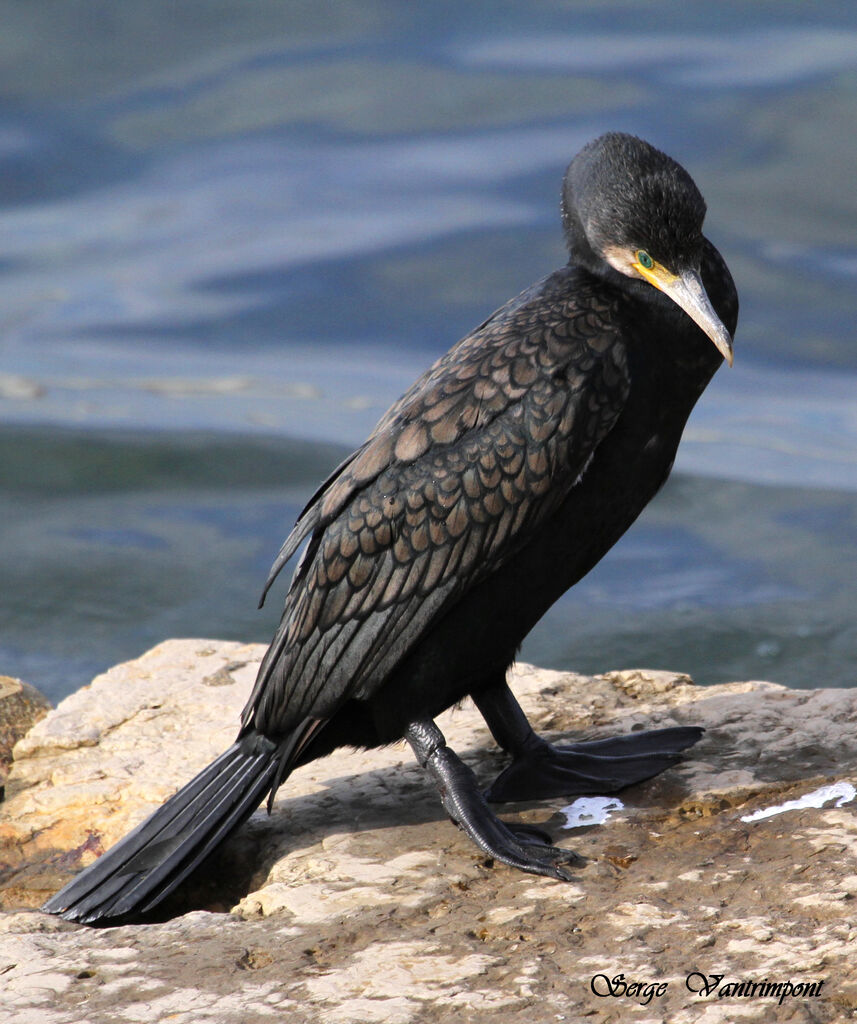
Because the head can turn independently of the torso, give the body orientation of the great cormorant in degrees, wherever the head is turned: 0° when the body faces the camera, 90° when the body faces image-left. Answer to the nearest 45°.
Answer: approximately 270°
